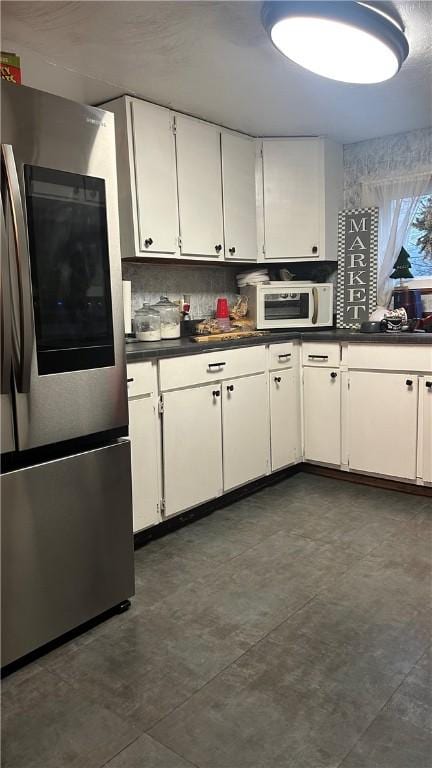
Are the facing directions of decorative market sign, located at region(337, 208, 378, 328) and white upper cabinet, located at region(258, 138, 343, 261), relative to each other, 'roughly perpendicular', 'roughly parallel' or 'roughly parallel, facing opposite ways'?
roughly parallel

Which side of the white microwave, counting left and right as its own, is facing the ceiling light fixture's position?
front

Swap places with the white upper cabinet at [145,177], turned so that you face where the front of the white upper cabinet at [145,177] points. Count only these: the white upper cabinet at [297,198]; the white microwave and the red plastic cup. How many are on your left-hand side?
3

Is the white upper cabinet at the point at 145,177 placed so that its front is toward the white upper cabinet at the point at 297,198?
no

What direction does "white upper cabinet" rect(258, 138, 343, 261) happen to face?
toward the camera

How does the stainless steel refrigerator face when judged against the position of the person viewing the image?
facing the viewer and to the right of the viewer

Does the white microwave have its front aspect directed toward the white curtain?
no

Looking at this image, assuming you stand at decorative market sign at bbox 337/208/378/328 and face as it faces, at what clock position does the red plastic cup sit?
The red plastic cup is roughly at 2 o'clock from the decorative market sign.

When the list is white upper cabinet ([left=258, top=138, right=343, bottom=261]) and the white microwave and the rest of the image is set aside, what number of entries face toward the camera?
2

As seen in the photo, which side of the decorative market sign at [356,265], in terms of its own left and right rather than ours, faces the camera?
front

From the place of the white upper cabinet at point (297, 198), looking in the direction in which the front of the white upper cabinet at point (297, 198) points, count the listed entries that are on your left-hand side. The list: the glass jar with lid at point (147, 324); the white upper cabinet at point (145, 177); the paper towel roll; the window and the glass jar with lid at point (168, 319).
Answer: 1

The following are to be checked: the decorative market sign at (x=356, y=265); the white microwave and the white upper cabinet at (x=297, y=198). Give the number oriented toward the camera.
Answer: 3

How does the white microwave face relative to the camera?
toward the camera

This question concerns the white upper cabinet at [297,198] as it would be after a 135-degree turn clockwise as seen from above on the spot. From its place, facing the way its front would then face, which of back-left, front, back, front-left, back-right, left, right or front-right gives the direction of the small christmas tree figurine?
back-right

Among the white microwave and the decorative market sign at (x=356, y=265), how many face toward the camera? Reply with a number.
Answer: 2

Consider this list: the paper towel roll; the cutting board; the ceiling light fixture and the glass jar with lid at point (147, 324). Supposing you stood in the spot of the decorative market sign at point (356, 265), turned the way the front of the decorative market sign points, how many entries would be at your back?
0

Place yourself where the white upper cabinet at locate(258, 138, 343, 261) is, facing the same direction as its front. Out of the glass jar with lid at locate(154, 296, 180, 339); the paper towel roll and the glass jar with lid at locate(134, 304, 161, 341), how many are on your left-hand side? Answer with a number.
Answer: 0

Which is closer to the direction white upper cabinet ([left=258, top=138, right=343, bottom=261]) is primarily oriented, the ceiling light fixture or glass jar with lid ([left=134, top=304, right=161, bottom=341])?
the ceiling light fixture

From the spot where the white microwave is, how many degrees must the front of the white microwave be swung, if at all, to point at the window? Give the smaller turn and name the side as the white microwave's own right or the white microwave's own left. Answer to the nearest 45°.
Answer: approximately 90° to the white microwave's own left
